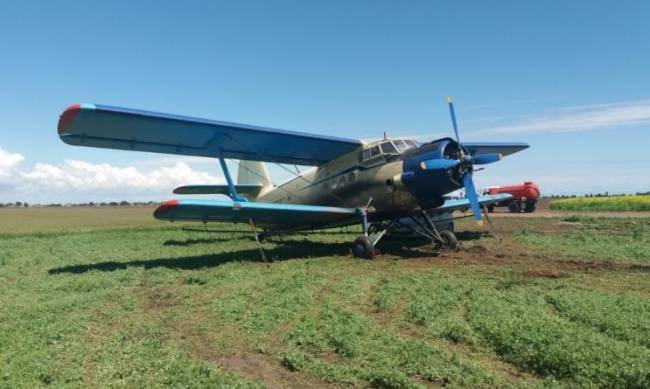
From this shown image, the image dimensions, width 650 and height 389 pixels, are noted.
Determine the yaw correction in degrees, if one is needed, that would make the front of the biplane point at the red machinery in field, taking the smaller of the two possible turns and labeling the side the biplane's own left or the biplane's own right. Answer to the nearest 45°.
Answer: approximately 90° to the biplane's own left

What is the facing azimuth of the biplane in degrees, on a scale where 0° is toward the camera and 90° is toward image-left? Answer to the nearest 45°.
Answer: approximately 315°
